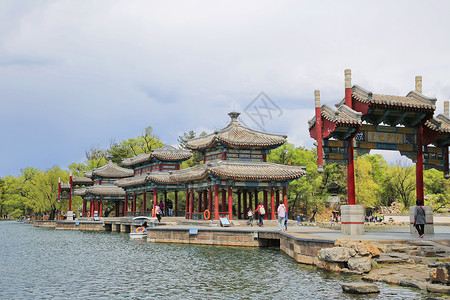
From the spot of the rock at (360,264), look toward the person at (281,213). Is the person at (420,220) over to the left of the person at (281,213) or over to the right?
right
